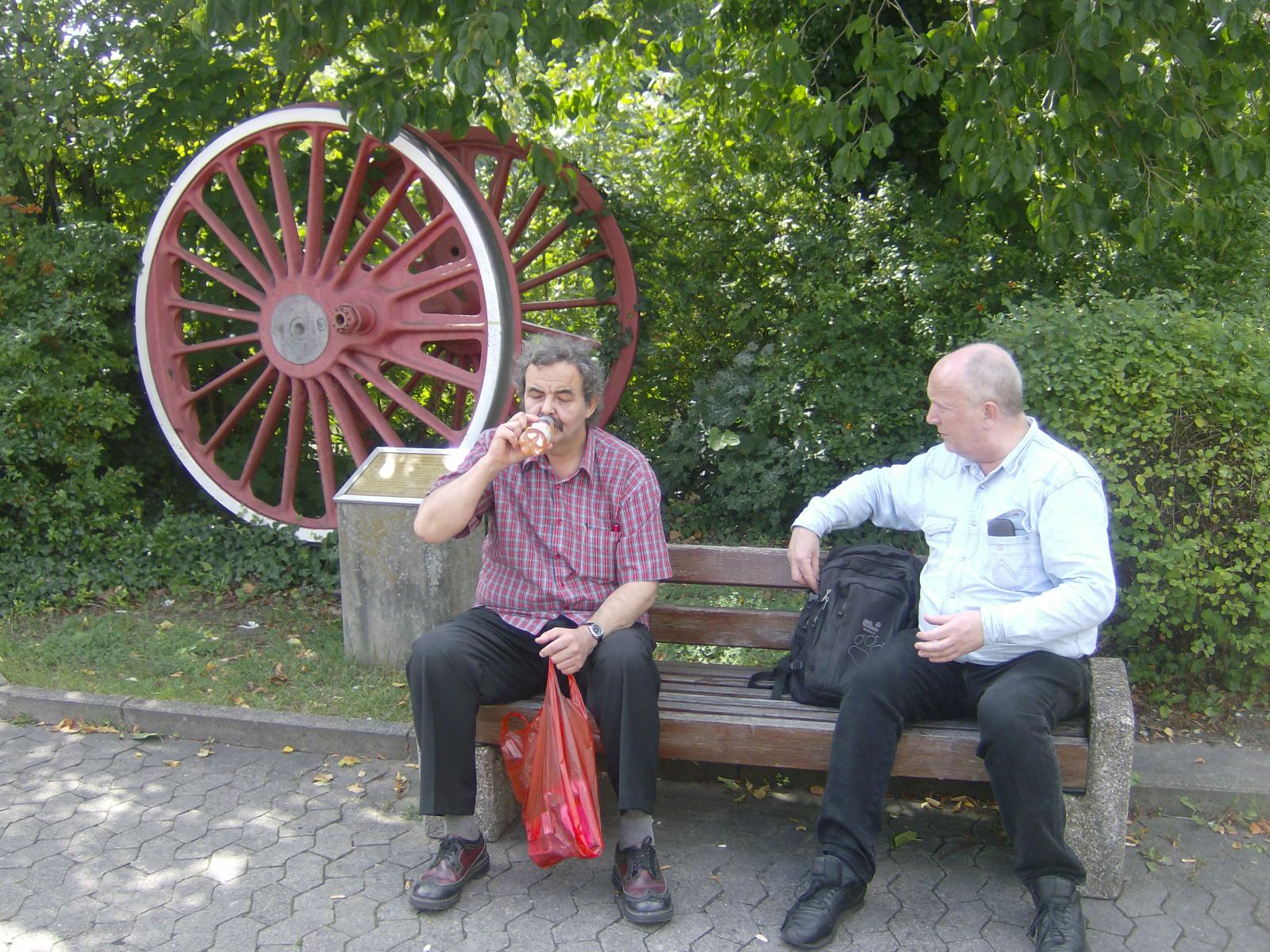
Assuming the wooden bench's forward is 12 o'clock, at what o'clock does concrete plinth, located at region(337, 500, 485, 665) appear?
The concrete plinth is roughly at 4 o'clock from the wooden bench.

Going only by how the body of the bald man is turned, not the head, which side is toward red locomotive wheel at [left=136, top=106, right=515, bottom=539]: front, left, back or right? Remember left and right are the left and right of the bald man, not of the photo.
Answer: right

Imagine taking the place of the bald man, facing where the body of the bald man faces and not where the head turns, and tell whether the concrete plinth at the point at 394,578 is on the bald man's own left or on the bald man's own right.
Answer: on the bald man's own right

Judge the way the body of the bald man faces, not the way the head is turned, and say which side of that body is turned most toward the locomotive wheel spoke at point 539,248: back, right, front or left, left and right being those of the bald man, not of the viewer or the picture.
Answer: right

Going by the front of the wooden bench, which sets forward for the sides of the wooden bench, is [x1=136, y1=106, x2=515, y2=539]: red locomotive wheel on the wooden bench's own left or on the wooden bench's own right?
on the wooden bench's own right

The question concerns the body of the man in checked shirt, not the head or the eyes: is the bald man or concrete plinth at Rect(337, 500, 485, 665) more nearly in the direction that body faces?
the bald man

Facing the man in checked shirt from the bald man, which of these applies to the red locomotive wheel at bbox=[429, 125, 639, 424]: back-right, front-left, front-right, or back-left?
front-right

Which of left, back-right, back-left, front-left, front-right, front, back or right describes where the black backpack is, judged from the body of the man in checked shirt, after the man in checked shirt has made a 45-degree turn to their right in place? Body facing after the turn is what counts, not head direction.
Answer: back-left

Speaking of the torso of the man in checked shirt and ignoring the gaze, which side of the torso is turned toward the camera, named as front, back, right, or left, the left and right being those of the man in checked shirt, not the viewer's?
front

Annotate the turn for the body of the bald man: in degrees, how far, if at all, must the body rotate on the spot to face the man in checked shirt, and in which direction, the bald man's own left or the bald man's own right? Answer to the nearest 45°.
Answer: approximately 45° to the bald man's own right

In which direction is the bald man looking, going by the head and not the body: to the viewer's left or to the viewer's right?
to the viewer's left
